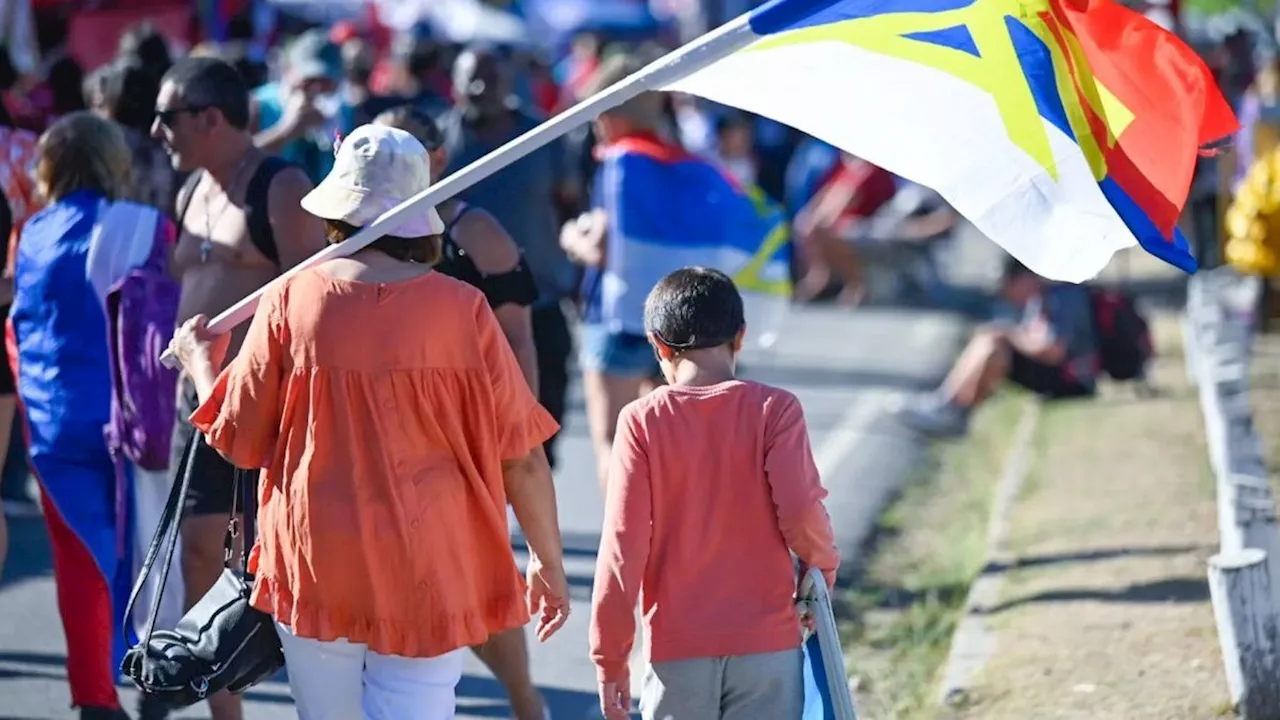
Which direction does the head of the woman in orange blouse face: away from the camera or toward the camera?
away from the camera

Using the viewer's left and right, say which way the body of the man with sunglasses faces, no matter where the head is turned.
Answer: facing the viewer and to the left of the viewer

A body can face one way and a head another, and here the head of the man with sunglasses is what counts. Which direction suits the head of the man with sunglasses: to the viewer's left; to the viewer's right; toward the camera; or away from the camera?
to the viewer's left

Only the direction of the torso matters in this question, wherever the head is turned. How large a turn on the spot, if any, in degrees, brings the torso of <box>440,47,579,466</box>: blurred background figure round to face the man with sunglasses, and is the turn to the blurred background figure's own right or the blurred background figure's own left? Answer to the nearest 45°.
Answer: approximately 45° to the blurred background figure's own right

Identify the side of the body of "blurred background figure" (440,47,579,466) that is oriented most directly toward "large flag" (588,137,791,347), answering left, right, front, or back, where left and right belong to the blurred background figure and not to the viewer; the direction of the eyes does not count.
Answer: left

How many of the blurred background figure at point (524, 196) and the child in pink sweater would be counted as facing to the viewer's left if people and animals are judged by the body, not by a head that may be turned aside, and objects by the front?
0

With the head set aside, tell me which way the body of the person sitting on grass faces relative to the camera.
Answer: to the viewer's left

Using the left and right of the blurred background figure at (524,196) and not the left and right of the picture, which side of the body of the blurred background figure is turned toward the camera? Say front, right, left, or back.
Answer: front

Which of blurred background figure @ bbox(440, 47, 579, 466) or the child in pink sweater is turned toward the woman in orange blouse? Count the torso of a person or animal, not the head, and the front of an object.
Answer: the blurred background figure

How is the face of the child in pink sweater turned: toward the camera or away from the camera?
away from the camera

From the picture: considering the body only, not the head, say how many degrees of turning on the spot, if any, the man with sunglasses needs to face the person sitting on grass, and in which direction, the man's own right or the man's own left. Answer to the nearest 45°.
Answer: approximately 180°

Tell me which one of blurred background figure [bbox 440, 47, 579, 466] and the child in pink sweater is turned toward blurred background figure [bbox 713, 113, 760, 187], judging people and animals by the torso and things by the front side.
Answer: the child in pink sweater

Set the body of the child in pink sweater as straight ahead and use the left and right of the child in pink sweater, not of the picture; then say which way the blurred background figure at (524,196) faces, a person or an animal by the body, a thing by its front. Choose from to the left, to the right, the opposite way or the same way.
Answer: the opposite way

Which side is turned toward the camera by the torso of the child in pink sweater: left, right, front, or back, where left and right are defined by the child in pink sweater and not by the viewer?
back

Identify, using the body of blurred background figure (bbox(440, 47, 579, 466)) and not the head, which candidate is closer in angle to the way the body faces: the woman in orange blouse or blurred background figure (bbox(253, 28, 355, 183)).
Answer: the woman in orange blouse
